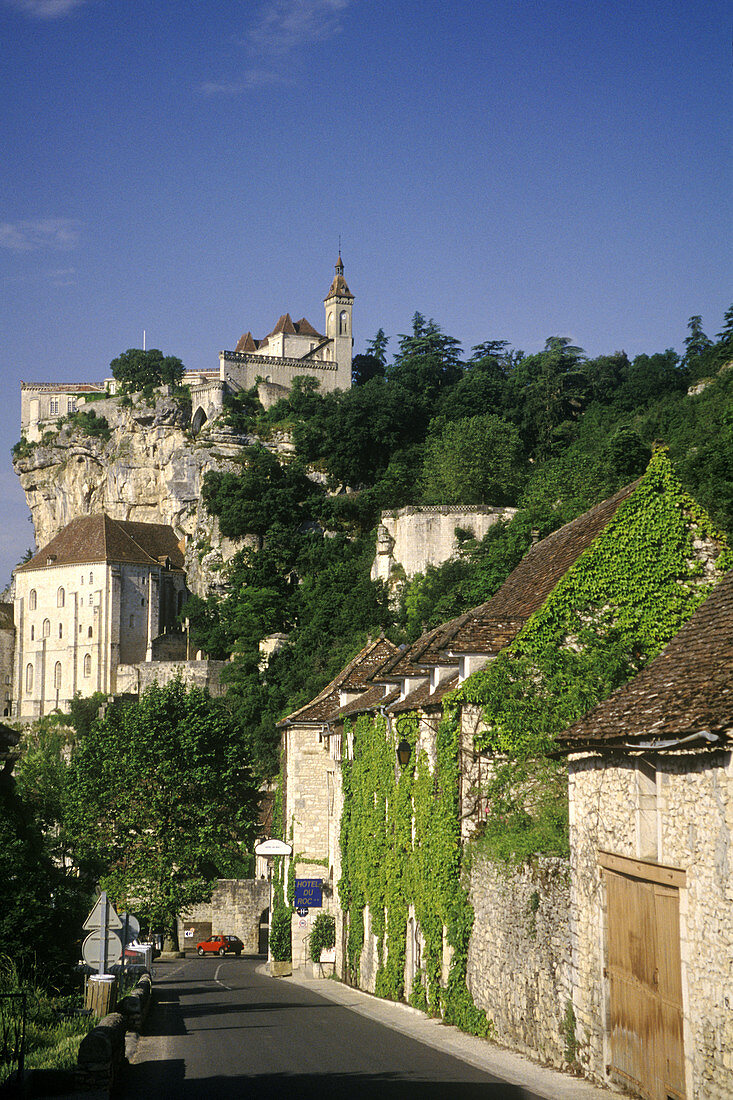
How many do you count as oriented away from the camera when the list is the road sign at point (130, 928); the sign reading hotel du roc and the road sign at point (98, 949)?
2

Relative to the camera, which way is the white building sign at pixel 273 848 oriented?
toward the camera

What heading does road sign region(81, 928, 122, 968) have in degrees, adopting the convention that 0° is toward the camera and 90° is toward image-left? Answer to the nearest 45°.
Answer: approximately 180°

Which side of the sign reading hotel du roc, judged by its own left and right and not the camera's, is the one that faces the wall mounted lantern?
front

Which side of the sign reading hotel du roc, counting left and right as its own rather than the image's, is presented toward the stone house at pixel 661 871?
front

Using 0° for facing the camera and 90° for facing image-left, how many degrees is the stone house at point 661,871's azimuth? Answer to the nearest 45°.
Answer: approximately 45°

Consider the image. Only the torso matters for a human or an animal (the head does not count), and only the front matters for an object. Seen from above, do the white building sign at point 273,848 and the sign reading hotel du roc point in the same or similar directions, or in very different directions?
same or similar directions

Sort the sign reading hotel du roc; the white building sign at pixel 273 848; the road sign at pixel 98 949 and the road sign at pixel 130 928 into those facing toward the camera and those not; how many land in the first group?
2

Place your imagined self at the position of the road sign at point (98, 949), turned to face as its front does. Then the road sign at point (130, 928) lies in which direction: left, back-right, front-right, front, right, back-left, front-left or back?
front

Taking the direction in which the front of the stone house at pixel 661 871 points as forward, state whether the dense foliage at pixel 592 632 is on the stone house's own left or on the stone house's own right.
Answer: on the stone house's own right

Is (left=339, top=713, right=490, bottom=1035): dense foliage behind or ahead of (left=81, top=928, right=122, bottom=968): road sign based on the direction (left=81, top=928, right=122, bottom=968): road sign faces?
ahead

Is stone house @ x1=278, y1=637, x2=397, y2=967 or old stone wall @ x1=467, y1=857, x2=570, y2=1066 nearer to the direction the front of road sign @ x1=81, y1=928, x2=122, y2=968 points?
the stone house

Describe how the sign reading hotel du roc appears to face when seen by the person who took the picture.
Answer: facing the viewer
